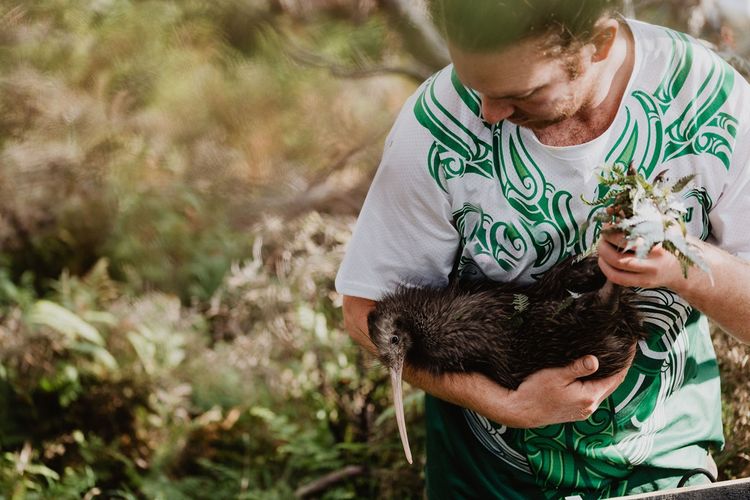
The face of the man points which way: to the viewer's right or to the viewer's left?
to the viewer's left

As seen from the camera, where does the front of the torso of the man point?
toward the camera

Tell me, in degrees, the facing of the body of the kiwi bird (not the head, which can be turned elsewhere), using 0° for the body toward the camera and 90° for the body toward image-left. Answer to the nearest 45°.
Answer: approximately 90°
